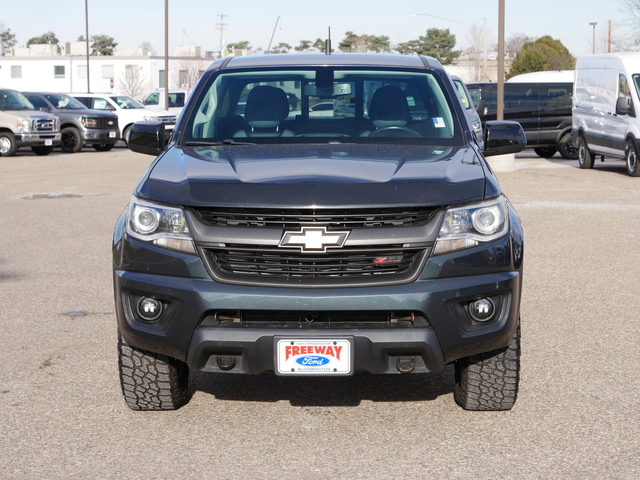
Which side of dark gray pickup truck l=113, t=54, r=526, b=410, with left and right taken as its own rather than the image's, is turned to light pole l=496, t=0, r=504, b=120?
back

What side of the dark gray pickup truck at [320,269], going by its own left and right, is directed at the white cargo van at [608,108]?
back

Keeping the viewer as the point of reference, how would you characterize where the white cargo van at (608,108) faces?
facing the viewer and to the right of the viewer

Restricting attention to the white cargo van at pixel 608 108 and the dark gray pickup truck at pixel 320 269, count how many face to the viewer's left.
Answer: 0

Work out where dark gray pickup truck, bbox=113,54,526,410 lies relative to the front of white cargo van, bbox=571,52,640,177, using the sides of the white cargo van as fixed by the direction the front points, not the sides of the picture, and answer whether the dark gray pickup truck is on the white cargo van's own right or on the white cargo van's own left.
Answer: on the white cargo van's own right

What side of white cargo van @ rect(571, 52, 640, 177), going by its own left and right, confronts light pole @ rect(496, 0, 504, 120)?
back

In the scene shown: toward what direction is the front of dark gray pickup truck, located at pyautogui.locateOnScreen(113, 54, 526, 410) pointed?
toward the camera
